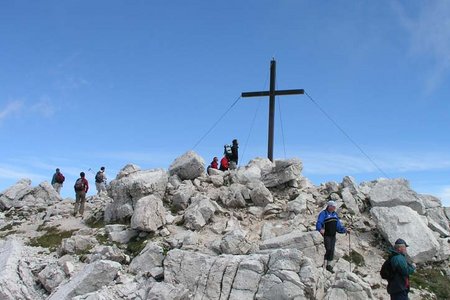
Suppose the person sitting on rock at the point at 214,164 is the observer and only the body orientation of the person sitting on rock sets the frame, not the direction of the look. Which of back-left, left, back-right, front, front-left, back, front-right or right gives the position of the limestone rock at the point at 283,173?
back-left

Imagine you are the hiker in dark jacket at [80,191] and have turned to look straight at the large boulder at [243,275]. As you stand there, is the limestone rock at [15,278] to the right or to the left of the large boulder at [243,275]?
right
